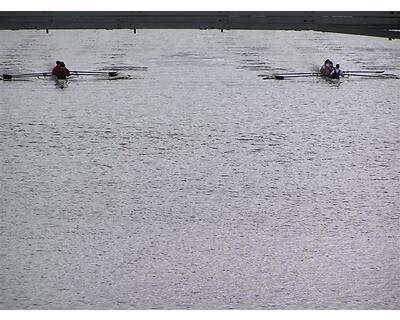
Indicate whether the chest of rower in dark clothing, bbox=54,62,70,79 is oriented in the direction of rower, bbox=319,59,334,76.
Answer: no

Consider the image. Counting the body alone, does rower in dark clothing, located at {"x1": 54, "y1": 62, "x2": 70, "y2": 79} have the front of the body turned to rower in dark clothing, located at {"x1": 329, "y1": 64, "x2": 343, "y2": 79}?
no
